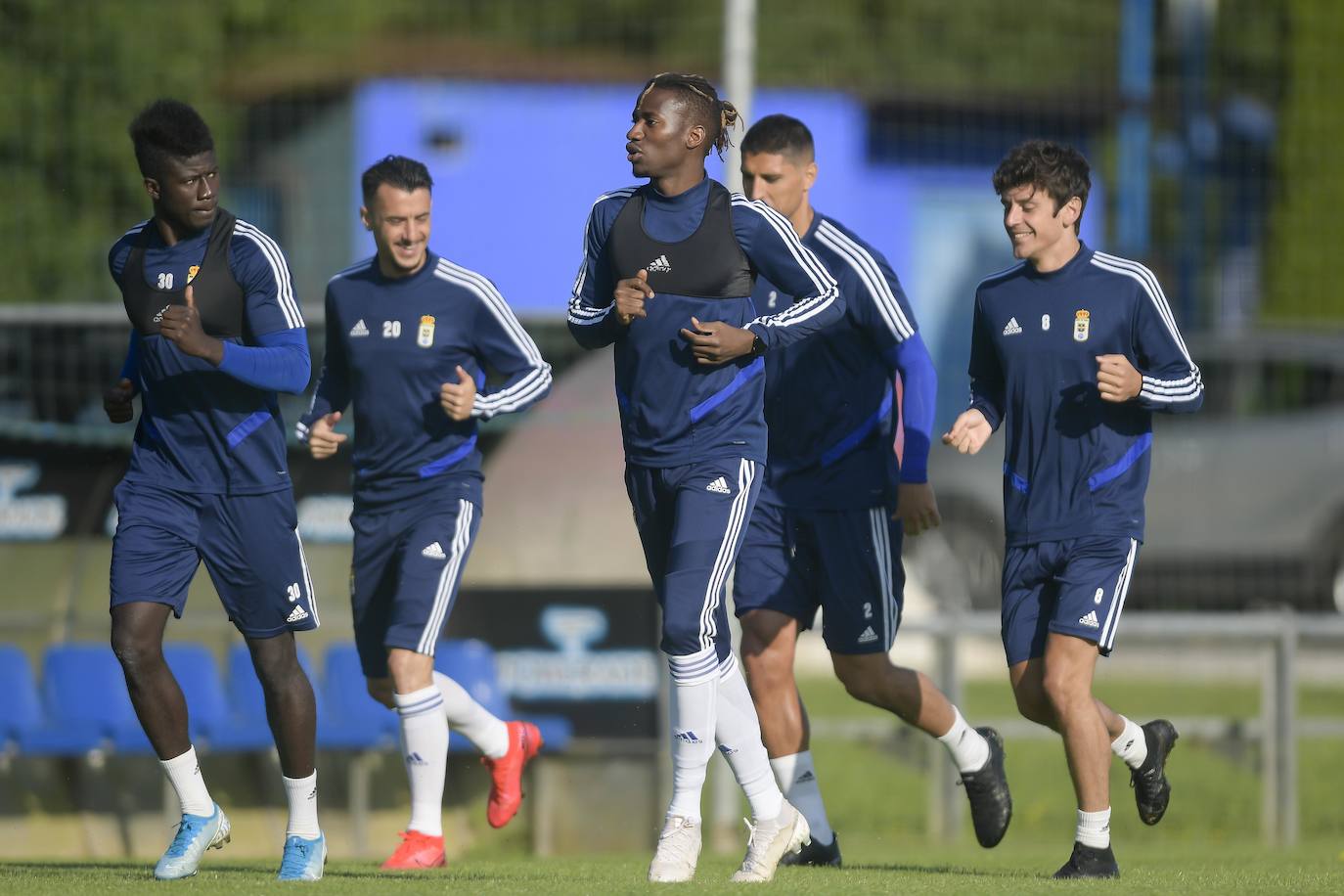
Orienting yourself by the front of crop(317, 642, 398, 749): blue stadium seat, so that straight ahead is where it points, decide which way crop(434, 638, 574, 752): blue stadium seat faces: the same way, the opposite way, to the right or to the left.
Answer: the same way

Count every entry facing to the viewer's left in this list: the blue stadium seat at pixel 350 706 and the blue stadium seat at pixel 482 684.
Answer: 0

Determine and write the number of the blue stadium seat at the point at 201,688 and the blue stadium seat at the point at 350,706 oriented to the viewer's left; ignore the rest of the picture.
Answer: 0

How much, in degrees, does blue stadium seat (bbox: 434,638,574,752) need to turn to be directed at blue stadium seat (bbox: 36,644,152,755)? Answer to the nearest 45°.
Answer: approximately 135° to its right

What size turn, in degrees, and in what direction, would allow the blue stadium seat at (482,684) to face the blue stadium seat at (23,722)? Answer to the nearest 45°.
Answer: approximately 135° to its right

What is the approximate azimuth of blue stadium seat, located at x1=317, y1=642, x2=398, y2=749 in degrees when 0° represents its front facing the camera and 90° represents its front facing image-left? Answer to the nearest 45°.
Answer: approximately 315°

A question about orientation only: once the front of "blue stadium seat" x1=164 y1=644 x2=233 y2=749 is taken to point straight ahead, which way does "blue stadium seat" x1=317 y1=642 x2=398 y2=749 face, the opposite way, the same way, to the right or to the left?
the same way

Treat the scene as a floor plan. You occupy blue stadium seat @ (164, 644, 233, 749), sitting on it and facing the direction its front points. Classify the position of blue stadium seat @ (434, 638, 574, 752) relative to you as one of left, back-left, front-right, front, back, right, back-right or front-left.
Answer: front-left

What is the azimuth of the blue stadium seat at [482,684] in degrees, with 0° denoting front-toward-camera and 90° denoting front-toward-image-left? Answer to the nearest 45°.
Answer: approximately 315°

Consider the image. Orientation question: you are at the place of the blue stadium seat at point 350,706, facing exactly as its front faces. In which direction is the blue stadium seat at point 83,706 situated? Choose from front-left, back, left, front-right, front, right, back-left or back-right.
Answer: back-right

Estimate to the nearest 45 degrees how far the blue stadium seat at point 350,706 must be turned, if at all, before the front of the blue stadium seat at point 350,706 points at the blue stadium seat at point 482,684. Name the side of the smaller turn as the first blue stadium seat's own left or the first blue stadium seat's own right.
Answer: approximately 45° to the first blue stadium seat's own left
